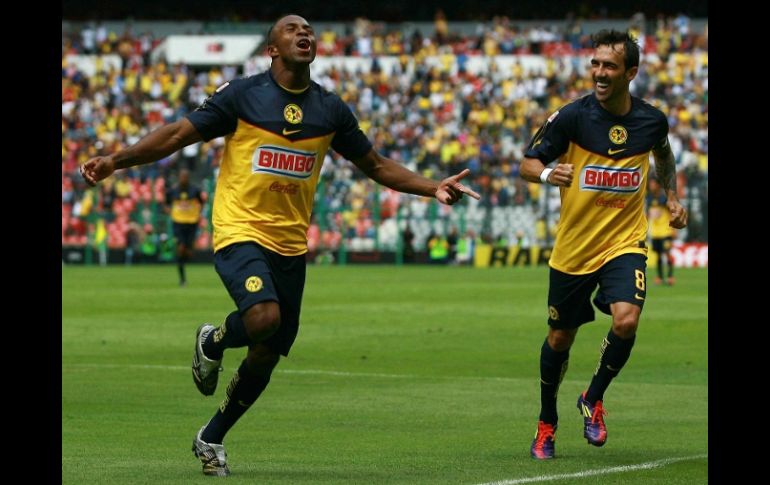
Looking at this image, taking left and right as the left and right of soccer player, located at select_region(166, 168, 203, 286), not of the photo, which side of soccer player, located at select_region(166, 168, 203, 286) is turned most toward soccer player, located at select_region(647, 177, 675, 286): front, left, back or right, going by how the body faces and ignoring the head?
left

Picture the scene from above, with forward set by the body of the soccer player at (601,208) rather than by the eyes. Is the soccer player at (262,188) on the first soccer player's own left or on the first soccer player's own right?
on the first soccer player's own right

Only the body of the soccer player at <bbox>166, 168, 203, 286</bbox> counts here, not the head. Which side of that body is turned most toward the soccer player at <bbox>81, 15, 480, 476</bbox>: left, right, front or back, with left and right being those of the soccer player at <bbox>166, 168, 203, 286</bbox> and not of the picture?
front

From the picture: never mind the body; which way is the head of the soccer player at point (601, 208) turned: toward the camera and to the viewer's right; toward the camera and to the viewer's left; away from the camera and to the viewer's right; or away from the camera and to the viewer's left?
toward the camera and to the viewer's left

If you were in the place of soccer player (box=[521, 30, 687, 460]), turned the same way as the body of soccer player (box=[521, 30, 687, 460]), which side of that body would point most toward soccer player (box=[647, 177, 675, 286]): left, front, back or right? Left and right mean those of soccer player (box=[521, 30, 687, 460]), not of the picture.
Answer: back

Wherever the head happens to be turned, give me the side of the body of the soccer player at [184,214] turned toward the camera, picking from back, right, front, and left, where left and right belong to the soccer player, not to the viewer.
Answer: front

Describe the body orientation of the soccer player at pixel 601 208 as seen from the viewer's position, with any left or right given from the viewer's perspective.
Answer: facing the viewer

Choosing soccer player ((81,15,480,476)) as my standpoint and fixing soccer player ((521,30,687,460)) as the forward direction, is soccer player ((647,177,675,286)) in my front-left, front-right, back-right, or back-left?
front-left

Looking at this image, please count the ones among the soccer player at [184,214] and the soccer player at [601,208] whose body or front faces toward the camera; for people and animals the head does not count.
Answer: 2
